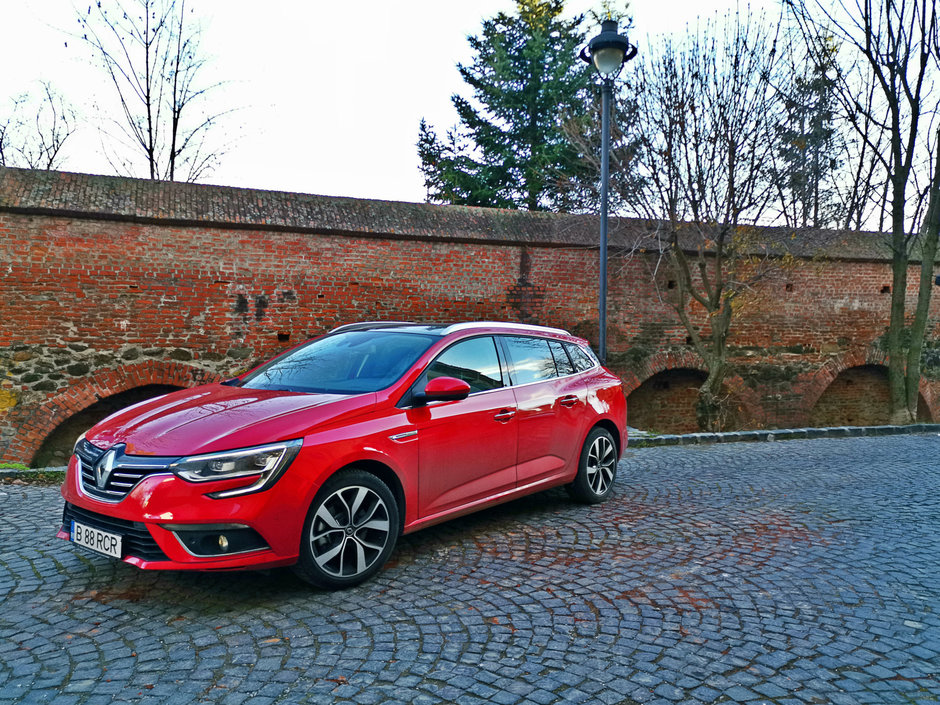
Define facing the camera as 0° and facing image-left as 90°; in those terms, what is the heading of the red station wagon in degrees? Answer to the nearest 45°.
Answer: approximately 45°

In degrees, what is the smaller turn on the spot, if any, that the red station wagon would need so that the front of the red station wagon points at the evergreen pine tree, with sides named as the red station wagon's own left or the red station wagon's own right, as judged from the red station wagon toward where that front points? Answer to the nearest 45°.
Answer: approximately 135° to the red station wagon's own right
